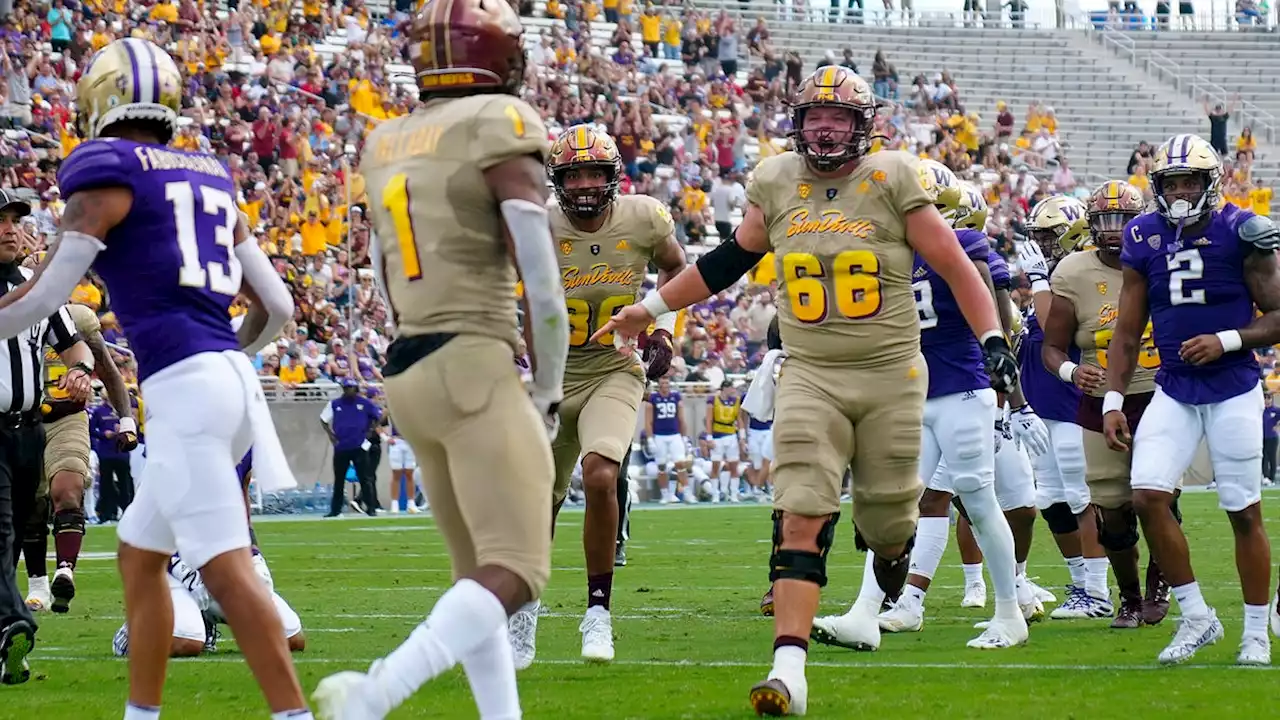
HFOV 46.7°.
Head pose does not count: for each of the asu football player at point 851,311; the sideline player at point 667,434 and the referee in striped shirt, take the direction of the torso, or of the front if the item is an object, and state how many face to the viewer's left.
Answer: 0

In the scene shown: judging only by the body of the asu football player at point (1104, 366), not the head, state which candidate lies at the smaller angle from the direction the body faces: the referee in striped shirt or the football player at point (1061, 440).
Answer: the referee in striped shirt

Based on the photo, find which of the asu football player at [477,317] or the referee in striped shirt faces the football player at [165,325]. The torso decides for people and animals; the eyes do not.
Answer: the referee in striped shirt

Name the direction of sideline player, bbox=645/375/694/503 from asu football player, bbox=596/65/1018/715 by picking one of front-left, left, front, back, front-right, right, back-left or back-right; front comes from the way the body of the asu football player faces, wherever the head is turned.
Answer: back

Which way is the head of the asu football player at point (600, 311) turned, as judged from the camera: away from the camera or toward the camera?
toward the camera

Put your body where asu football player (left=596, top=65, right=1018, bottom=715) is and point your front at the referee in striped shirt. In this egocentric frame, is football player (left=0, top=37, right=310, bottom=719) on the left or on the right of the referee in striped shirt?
left

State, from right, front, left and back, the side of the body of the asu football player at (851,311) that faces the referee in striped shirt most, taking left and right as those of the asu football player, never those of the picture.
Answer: right

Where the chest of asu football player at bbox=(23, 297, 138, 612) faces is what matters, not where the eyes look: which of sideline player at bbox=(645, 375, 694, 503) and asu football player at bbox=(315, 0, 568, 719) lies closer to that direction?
the asu football player

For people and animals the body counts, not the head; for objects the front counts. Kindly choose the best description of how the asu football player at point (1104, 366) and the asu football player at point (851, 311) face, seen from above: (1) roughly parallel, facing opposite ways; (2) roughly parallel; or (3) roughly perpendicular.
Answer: roughly parallel

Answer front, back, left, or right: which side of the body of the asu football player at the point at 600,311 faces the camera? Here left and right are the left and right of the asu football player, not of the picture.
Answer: front

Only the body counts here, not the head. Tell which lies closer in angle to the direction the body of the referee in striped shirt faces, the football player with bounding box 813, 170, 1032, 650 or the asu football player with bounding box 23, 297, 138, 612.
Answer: the football player

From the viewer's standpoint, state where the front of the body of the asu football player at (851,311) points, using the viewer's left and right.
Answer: facing the viewer

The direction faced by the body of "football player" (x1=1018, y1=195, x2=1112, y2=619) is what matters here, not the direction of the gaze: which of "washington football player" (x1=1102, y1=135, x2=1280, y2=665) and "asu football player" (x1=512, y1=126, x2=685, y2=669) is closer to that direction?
the asu football player

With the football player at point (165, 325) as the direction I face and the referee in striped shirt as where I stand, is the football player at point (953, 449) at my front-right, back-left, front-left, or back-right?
front-left

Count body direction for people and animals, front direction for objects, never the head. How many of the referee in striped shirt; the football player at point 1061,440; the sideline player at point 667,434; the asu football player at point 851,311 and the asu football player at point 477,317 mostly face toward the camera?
3

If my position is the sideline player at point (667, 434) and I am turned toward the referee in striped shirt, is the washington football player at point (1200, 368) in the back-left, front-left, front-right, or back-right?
front-left

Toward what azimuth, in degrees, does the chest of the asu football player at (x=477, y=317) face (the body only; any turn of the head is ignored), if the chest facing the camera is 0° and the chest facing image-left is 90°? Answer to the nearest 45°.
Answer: approximately 225°
